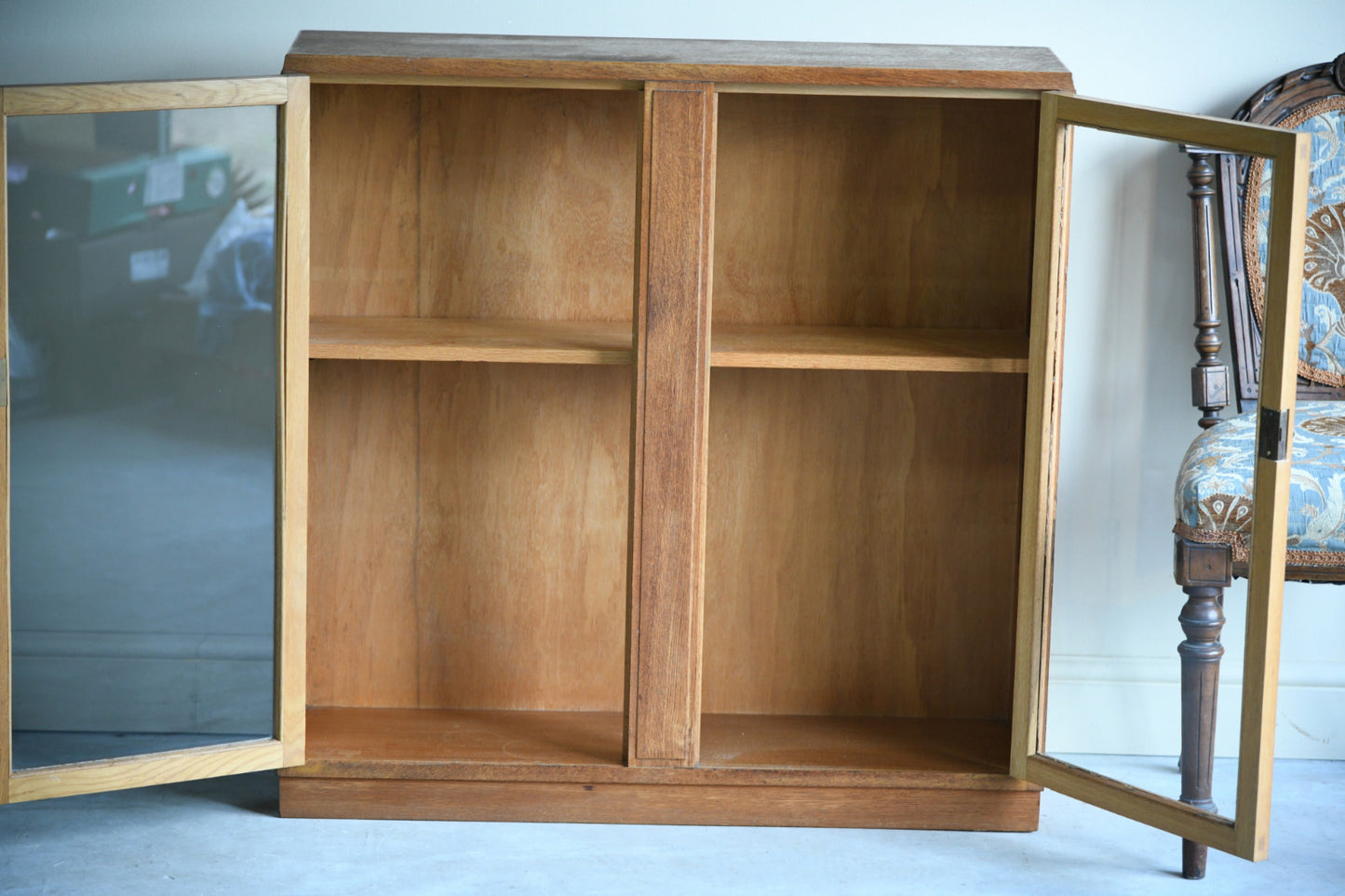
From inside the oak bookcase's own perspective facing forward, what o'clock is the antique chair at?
The antique chair is roughly at 9 o'clock from the oak bookcase.

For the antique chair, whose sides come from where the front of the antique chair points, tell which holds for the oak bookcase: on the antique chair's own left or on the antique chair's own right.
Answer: on the antique chair's own right
